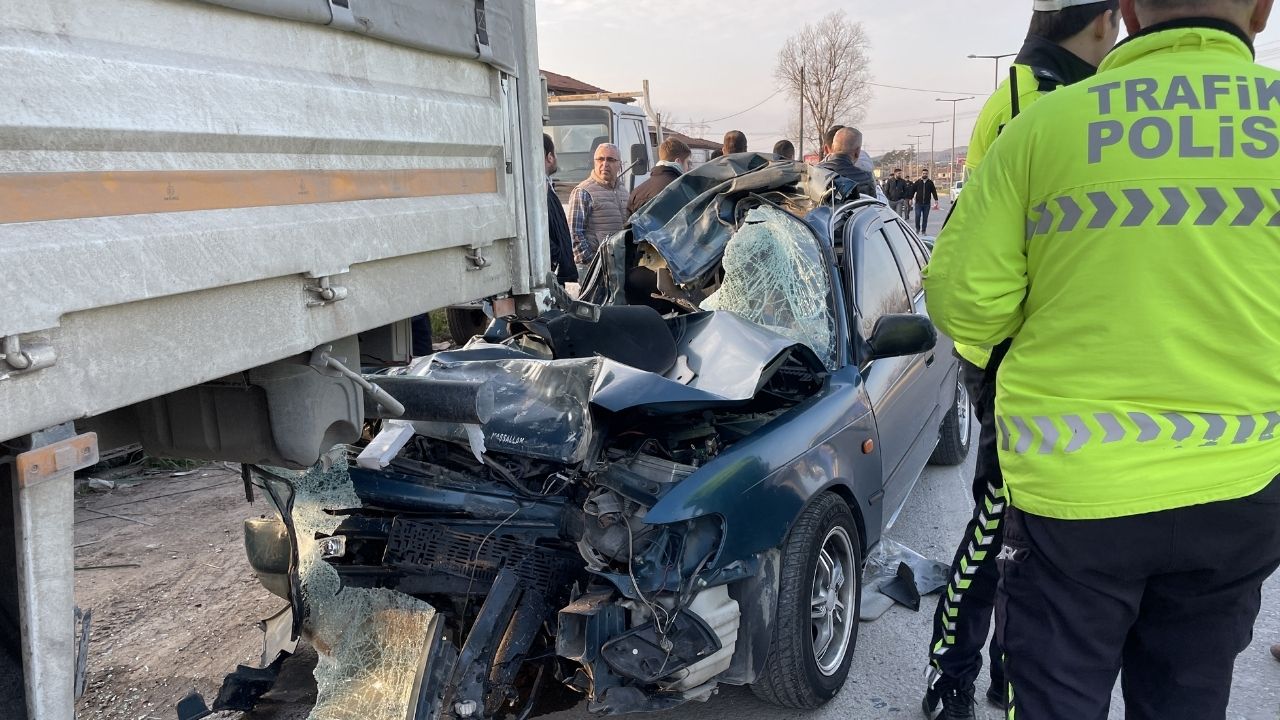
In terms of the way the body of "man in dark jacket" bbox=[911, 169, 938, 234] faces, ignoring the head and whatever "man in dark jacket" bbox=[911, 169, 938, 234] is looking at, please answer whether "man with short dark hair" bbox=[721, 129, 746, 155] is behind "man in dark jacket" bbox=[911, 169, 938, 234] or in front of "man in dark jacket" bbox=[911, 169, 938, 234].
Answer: in front

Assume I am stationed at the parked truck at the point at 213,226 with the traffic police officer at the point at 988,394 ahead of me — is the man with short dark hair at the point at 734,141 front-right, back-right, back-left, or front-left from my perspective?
front-left

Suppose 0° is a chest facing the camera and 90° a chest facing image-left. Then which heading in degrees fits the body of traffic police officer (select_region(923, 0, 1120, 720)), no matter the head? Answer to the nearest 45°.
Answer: approximately 225°

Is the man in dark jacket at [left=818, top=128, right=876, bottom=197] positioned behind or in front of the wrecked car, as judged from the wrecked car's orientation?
behind

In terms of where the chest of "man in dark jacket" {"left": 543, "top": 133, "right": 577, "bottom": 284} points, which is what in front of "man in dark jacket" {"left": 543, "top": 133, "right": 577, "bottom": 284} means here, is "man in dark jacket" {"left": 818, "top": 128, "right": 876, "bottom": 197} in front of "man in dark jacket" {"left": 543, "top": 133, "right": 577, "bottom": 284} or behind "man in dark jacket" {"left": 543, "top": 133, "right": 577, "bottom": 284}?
in front

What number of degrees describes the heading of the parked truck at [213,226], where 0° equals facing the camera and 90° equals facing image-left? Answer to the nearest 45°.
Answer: approximately 45°

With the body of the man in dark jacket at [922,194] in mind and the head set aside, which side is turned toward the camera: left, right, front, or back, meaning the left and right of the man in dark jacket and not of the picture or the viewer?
front

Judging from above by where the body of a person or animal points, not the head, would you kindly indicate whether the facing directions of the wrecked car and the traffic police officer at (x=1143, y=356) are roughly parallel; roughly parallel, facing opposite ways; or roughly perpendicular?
roughly parallel, facing opposite ways

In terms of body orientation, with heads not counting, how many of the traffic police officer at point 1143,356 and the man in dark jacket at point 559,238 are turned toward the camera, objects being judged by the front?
0

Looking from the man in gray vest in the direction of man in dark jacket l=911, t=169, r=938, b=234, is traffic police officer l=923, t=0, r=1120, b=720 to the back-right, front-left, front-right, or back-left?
back-right

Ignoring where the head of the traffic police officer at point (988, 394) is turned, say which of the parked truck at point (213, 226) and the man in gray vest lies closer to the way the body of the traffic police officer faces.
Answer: the man in gray vest

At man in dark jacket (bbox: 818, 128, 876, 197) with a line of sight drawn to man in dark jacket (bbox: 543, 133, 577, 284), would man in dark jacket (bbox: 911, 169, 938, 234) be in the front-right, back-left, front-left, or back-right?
back-right

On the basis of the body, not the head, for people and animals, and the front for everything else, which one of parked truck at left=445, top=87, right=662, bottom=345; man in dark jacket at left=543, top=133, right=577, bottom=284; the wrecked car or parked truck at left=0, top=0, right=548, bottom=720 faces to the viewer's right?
the man in dark jacket

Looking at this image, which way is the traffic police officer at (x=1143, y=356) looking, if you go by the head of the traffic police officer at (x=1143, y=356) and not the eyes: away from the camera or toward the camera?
away from the camera
